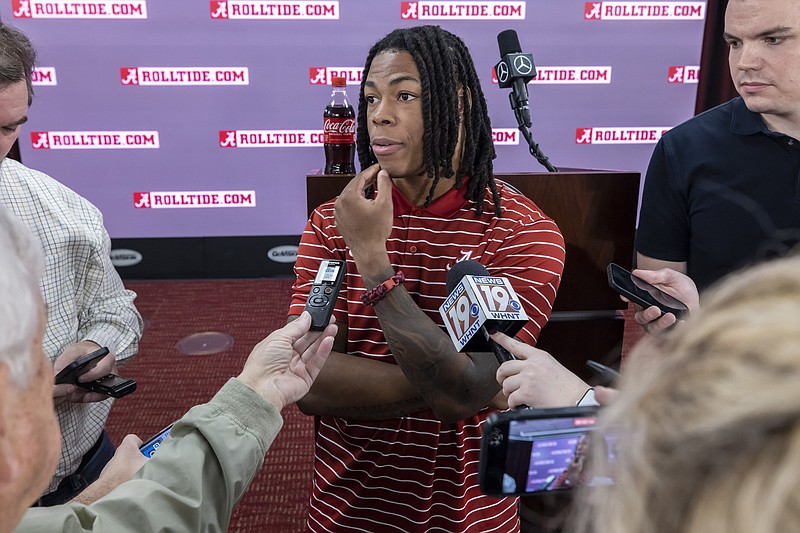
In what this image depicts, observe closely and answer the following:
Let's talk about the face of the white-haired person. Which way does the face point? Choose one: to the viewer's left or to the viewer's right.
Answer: to the viewer's right

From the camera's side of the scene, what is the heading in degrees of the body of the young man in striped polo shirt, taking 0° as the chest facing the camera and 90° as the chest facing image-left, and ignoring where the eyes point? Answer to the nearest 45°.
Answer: approximately 0°

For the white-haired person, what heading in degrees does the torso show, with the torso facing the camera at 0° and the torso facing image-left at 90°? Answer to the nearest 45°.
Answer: approximately 225°

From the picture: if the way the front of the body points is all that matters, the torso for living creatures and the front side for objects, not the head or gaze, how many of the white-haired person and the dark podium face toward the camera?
1

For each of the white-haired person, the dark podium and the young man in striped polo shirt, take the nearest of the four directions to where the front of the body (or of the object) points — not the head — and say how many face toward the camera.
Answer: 2
